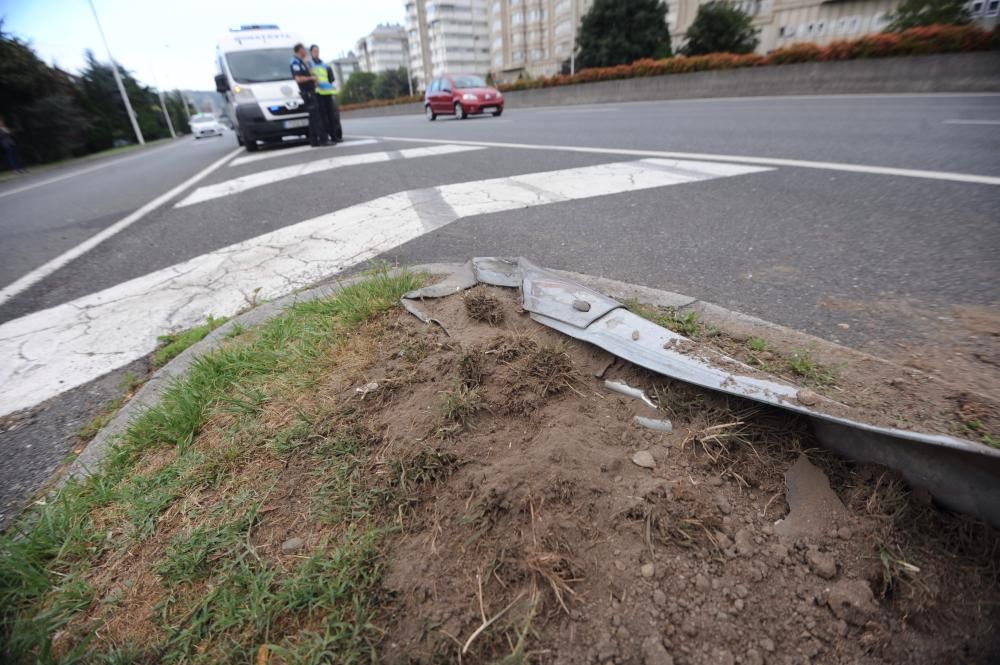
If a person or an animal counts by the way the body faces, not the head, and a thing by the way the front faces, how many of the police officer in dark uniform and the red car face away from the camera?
0

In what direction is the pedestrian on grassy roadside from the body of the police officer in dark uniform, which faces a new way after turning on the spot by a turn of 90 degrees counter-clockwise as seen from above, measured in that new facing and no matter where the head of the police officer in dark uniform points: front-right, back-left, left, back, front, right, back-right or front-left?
front-left

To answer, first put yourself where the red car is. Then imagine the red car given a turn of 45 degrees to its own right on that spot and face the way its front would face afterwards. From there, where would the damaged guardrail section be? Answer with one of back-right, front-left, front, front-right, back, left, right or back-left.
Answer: front

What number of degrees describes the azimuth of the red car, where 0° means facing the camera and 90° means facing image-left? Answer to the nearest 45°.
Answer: approximately 315°

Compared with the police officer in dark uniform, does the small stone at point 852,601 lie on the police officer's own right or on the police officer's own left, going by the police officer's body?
on the police officer's own right

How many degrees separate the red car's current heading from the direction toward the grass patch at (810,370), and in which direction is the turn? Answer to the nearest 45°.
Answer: approximately 45° to its right

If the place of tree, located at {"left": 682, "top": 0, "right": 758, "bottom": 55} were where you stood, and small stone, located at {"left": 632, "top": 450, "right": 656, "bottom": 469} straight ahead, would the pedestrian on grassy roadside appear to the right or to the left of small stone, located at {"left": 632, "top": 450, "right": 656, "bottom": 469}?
right

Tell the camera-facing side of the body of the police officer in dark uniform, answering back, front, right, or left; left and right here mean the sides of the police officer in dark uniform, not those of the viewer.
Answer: right

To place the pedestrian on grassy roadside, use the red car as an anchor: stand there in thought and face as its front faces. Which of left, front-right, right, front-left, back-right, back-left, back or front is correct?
back-right

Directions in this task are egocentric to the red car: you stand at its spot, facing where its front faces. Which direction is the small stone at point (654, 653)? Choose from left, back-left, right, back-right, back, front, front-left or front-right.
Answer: front-right

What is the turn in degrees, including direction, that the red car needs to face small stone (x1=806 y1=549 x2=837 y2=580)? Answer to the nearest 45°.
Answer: approximately 45° to its right
